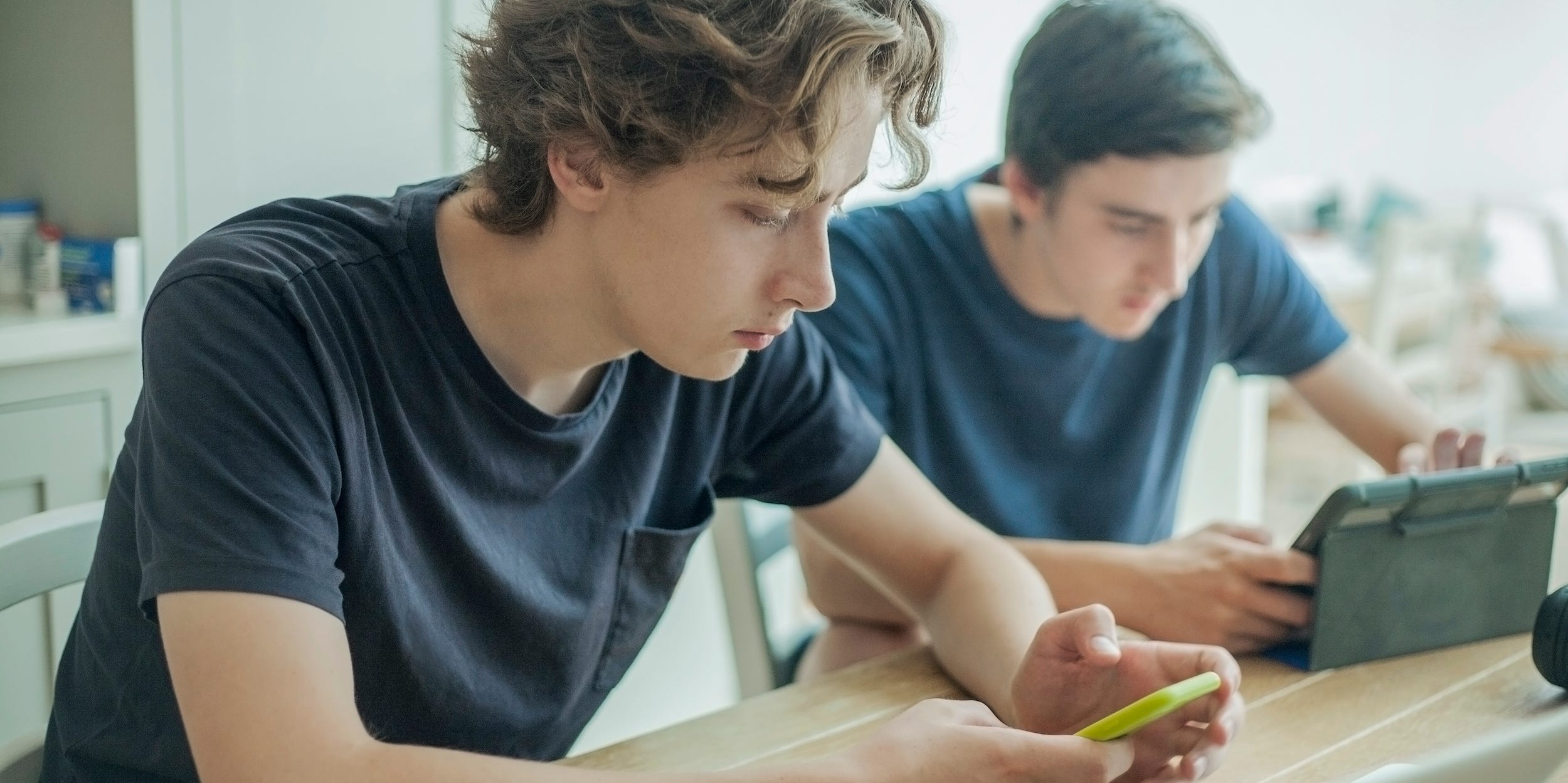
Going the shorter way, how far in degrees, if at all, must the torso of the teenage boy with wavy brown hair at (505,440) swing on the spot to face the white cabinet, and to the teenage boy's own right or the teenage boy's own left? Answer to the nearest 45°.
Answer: approximately 180°

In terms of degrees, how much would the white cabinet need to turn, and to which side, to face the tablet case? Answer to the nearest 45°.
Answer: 0° — it already faces it

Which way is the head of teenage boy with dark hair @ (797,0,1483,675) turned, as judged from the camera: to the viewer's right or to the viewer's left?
to the viewer's right

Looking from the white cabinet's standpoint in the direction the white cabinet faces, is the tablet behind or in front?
in front

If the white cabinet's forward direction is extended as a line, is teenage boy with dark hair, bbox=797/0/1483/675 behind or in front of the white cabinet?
in front

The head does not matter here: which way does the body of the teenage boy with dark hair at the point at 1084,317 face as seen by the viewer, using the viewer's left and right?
facing the viewer and to the right of the viewer

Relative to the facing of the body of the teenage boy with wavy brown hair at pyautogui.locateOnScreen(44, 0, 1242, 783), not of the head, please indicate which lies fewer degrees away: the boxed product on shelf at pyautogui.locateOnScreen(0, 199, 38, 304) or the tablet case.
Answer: the tablet case
